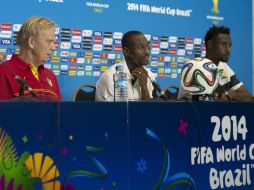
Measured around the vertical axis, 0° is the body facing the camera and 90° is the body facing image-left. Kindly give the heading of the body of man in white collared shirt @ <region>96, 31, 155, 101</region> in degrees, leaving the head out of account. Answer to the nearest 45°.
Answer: approximately 315°

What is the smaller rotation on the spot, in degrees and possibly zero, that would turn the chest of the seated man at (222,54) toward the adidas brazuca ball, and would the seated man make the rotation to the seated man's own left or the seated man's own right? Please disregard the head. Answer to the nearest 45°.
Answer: approximately 45° to the seated man's own right

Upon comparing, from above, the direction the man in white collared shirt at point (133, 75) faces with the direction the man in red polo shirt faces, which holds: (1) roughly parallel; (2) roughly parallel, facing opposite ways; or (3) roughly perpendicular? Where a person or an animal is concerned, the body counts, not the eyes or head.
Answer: roughly parallel

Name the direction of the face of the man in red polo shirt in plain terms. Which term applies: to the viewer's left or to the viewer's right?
to the viewer's right

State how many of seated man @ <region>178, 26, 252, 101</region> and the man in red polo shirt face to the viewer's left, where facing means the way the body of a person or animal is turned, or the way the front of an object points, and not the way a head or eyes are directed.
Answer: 0

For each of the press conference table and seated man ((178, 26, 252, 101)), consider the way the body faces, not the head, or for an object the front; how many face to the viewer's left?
0

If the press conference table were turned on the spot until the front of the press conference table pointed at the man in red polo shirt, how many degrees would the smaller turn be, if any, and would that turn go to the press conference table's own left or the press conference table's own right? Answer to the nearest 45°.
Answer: approximately 135° to the press conference table's own right

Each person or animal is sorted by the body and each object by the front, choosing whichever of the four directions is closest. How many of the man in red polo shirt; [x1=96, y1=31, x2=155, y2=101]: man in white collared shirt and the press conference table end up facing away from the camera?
0

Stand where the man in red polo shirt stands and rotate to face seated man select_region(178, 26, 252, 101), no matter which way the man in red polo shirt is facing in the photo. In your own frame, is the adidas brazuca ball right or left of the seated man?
right

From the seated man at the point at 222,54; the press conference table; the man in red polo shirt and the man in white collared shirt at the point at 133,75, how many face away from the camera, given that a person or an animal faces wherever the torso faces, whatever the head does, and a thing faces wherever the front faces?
0

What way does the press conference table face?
toward the camera

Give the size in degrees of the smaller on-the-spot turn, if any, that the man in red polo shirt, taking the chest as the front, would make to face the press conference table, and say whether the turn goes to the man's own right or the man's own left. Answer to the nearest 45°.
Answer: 0° — they already face it

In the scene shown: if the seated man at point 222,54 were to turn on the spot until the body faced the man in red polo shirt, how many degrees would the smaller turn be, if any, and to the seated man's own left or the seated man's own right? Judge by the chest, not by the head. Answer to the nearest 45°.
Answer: approximately 90° to the seated man's own right

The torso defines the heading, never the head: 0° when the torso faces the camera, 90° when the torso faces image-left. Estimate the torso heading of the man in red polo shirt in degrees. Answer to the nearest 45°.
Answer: approximately 315°

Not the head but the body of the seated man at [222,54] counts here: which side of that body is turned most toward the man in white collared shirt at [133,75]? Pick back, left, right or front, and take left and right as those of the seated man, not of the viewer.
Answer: right
